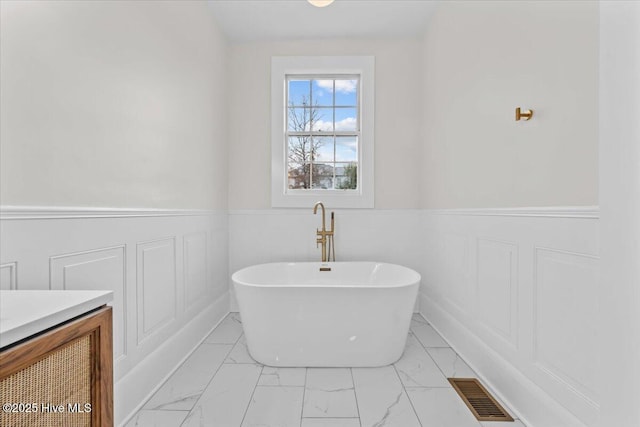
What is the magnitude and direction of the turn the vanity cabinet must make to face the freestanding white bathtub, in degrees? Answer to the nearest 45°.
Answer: approximately 90° to its left

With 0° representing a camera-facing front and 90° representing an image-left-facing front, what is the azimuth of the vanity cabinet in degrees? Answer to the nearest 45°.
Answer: approximately 315°

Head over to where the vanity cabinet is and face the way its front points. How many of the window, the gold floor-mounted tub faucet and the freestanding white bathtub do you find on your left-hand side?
3

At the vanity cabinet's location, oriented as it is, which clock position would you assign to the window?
The window is roughly at 9 o'clock from the vanity cabinet.

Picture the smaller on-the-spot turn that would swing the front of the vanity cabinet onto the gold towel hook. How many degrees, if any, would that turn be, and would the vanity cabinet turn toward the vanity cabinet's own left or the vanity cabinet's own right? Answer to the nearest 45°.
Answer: approximately 45° to the vanity cabinet's own left

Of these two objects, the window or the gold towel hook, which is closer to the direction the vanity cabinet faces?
the gold towel hook

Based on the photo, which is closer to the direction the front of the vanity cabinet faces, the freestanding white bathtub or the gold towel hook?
the gold towel hook

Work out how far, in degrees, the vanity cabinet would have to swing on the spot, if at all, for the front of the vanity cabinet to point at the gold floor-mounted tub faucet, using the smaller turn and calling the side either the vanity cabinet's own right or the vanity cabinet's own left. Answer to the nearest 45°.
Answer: approximately 90° to the vanity cabinet's own left
